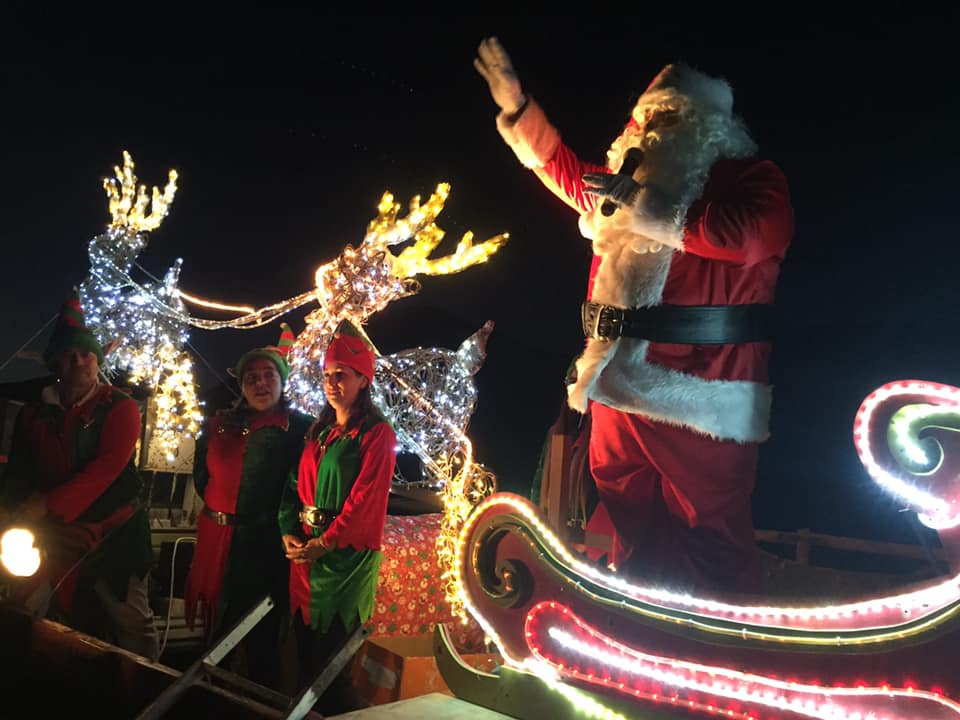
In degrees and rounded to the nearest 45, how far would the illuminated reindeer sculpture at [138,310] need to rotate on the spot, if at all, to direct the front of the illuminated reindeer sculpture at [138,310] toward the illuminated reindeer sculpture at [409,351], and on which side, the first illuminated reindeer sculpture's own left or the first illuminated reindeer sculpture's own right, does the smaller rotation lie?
approximately 180°

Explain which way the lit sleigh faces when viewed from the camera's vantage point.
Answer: facing to the left of the viewer

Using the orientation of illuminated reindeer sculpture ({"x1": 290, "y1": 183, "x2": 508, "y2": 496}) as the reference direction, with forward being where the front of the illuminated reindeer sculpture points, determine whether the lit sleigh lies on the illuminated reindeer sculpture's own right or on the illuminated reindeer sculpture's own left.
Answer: on the illuminated reindeer sculpture's own left

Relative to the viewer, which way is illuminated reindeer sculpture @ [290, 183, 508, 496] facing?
to the viewer's left

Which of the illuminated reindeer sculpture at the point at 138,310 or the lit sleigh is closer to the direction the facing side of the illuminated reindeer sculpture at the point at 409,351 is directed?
the illuminated reindeer sculpture

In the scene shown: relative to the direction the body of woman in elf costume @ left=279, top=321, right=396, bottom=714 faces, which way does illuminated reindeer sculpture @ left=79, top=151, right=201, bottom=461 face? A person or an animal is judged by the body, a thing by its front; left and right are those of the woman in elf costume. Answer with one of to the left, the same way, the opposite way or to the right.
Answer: to the right

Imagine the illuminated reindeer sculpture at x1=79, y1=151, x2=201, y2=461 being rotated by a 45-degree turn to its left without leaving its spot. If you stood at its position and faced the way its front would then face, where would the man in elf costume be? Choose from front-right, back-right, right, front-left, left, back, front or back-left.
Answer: left

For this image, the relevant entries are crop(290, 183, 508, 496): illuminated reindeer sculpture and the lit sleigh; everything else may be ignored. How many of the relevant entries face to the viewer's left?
2

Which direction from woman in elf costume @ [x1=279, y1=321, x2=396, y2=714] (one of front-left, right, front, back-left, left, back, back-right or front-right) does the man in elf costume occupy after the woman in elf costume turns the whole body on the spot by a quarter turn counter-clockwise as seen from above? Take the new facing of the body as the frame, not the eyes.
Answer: back
